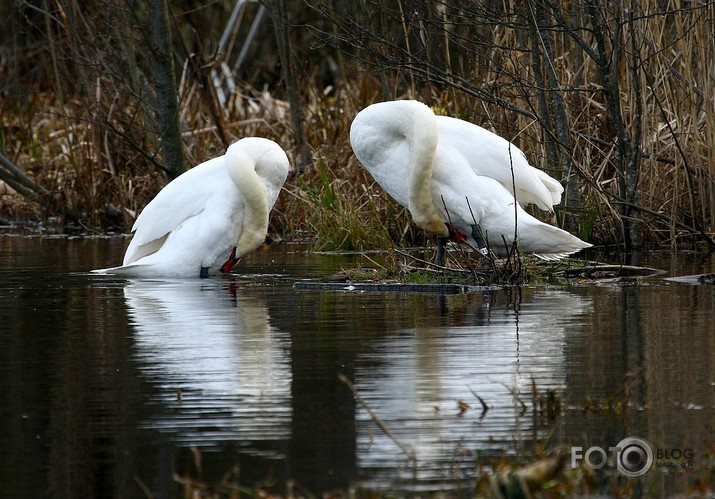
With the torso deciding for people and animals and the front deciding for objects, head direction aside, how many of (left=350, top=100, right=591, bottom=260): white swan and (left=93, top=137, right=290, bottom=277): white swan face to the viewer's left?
1

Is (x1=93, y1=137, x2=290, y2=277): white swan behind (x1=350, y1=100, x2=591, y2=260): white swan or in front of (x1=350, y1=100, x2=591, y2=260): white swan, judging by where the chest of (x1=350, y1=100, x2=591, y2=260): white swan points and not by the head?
in front

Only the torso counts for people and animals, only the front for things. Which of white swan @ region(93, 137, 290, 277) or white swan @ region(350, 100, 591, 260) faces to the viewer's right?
white swan @ region(93, 137, 290, 277)

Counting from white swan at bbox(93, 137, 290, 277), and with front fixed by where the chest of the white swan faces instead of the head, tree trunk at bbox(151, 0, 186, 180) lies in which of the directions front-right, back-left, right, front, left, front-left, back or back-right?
left

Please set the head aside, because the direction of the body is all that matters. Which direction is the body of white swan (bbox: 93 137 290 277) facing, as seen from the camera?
to the viewer's right

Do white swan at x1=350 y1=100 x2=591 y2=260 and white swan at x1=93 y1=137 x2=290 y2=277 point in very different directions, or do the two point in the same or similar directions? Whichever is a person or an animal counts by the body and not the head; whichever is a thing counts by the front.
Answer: very different directions

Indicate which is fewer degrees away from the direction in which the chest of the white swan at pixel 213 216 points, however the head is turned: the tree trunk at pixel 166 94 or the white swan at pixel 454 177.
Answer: the white swan

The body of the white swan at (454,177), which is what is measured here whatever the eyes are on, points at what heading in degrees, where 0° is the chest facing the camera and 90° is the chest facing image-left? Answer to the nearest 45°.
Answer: approximately 90°
